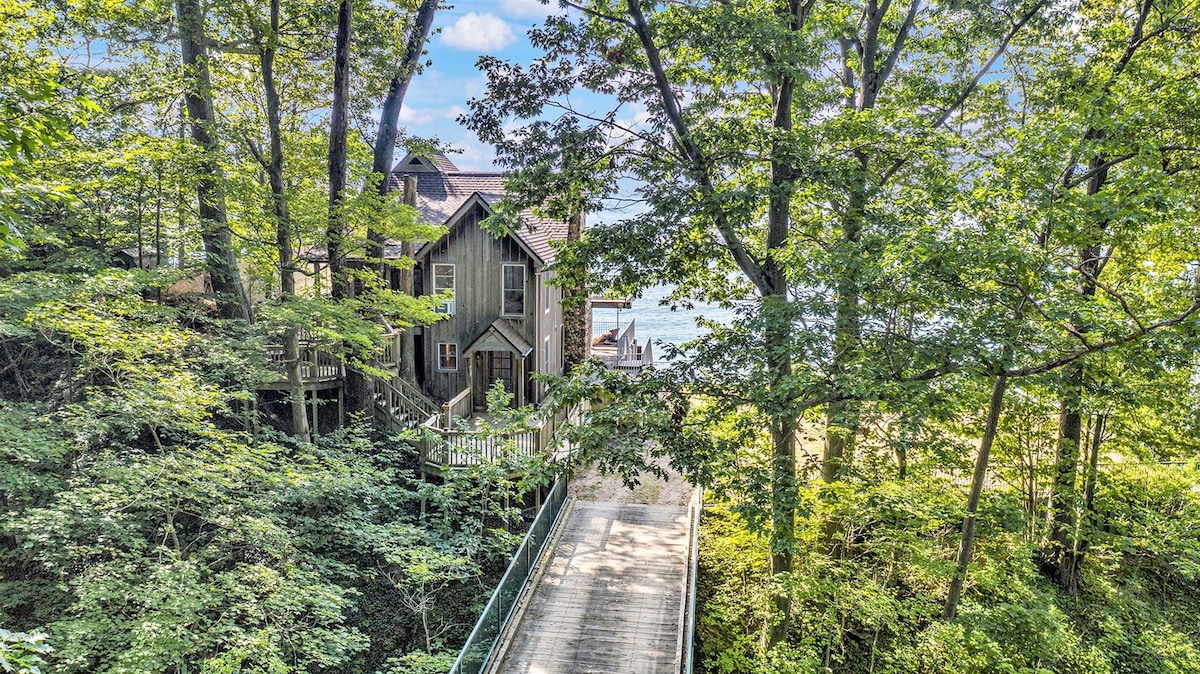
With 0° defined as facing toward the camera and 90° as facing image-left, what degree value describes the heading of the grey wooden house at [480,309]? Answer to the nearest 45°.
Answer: approximately 0°

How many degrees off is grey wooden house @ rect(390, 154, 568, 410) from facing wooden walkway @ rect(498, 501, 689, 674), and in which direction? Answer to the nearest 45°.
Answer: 0° — it already faces it
